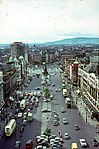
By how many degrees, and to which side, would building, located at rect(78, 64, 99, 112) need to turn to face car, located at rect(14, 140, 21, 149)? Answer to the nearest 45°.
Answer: approximately 45° to its left

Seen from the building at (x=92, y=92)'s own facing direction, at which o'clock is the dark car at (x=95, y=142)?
The dark car is roughly at 9 o'clock from the building.

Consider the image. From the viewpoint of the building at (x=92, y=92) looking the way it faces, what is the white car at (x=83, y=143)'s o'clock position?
The white car is roughly at 9 o'clock from the building.

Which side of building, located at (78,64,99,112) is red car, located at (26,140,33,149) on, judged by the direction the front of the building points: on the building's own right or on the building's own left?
on the building's own left

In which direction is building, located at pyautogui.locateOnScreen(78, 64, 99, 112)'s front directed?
to the viewer's left

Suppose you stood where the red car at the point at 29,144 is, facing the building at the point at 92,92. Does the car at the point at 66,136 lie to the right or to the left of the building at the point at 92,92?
right

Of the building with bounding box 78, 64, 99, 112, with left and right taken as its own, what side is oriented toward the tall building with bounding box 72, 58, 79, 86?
right

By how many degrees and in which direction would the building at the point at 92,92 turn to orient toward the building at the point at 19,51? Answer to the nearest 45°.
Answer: approximately 45° to its right

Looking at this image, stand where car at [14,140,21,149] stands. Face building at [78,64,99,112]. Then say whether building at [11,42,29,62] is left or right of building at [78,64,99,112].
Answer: left
